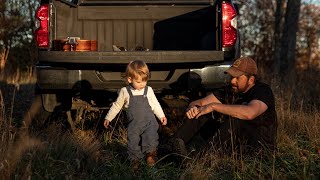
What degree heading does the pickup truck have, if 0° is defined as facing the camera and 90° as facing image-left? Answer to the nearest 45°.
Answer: approximately 180°
